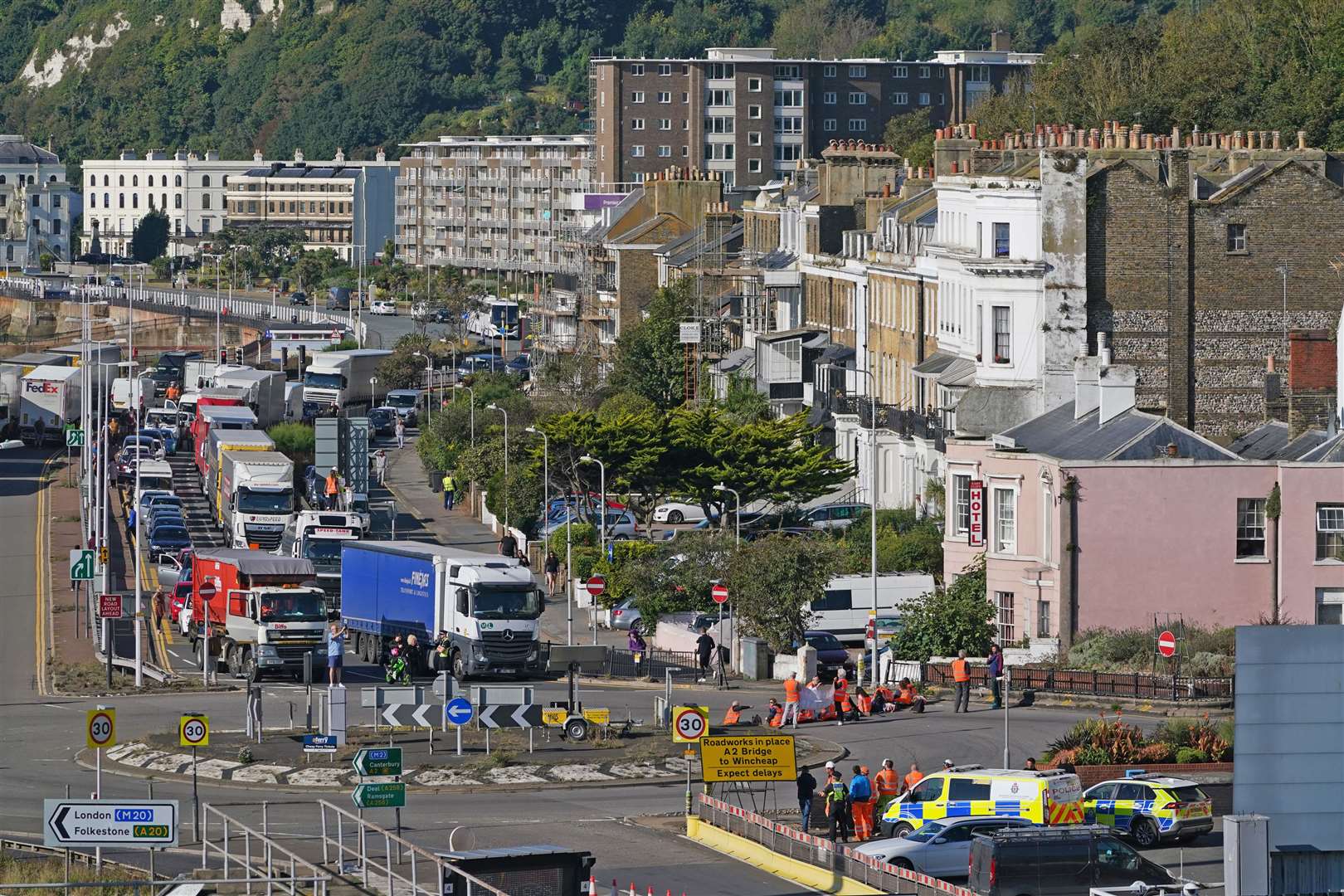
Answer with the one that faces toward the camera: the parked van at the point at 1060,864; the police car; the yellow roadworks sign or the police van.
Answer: the yellow roadworks sign

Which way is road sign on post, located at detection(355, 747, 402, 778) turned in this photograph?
toward the camera

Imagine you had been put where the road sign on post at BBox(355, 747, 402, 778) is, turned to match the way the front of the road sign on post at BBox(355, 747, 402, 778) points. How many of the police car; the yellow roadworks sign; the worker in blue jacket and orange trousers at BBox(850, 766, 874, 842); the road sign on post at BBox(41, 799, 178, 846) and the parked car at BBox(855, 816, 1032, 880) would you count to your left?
4

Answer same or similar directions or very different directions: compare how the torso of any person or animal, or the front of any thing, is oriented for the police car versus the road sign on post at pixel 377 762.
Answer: very different directions

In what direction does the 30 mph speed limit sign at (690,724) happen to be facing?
toward the camera

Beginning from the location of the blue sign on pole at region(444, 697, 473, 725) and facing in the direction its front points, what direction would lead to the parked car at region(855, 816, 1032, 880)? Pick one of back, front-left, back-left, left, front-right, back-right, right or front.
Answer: front-left

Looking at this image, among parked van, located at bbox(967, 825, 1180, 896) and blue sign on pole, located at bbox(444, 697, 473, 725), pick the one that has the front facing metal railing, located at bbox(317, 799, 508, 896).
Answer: the blue sign on pole

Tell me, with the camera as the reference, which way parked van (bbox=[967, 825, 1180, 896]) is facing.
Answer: facing to the right of the viewer

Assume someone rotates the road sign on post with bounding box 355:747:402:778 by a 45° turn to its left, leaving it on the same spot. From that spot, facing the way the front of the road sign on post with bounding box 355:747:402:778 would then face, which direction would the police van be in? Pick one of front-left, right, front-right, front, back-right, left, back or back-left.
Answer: front-left

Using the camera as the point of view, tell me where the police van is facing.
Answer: facing away from the viewer and to the left of the viewer

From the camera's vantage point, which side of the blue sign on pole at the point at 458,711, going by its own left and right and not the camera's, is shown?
front

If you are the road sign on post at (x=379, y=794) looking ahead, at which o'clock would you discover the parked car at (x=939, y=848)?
The parked car is roughly at 9 o'clock from the road sign on post.
